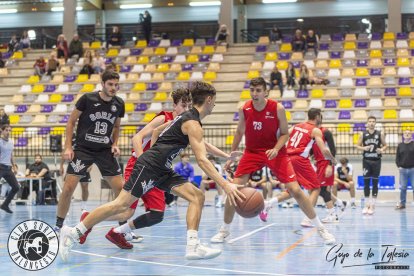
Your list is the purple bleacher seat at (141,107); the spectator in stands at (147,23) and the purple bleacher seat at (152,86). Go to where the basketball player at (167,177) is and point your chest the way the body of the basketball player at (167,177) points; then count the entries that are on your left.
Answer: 3

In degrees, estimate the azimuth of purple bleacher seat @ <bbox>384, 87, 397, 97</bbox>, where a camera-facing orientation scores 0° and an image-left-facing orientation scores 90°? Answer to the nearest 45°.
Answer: approximately 0°

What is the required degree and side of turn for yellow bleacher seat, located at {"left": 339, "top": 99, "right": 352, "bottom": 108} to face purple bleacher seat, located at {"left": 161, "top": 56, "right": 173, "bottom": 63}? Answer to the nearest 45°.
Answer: approximately 135° to its right

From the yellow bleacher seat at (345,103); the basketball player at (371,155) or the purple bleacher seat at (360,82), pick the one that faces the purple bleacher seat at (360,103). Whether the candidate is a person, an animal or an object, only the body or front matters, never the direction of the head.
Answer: the purple bleacher seat at (360,82)

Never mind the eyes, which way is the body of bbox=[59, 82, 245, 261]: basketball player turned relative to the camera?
to the viewer's right

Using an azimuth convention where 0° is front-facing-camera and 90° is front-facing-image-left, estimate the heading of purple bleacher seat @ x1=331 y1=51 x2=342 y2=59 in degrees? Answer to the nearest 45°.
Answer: approximately 0°

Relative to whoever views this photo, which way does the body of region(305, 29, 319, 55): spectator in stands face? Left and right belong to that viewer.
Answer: facing the viewer

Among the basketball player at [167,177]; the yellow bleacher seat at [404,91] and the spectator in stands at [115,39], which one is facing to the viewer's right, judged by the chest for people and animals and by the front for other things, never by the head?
the basketball player

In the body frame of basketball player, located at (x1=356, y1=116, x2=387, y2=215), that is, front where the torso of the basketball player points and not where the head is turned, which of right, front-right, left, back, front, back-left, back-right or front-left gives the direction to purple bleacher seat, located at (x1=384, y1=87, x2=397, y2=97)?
back

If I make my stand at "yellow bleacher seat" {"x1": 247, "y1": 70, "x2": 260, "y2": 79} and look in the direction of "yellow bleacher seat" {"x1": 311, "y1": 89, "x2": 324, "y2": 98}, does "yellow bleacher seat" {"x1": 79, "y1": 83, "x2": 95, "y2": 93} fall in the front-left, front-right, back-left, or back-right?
back-right

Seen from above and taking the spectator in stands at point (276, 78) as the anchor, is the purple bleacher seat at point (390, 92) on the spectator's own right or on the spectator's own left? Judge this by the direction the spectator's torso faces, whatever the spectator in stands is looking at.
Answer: on the spectator's own left

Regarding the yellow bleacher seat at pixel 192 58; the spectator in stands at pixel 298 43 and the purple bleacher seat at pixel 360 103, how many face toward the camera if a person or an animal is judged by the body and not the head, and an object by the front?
3
